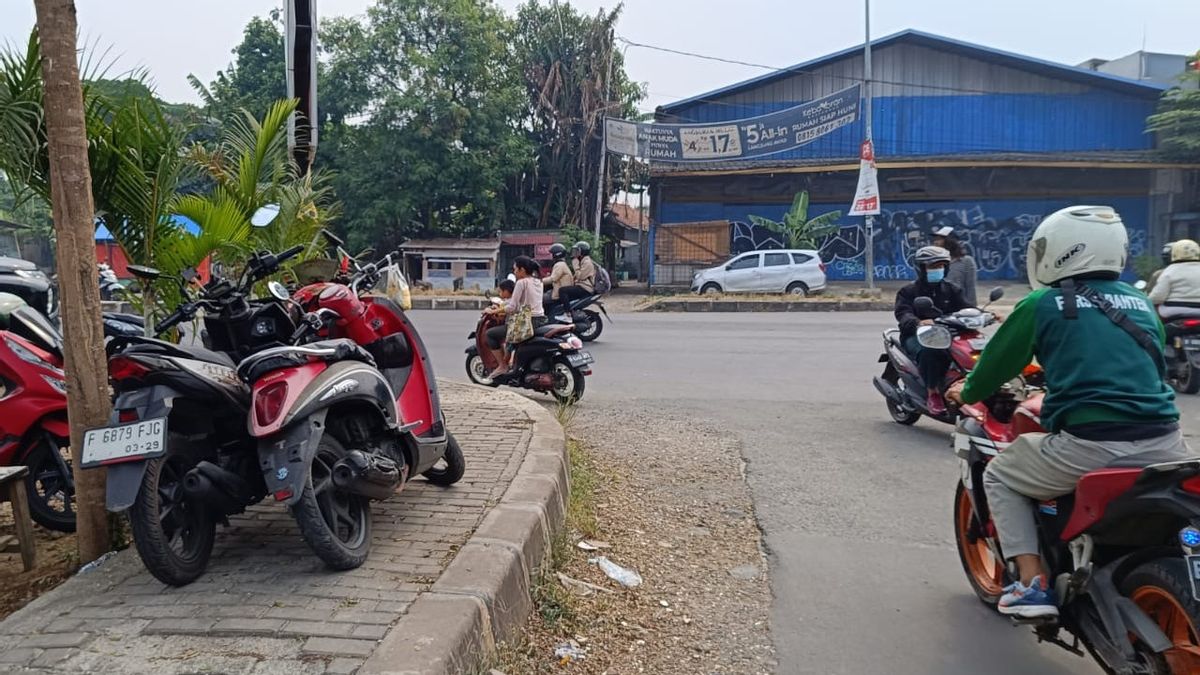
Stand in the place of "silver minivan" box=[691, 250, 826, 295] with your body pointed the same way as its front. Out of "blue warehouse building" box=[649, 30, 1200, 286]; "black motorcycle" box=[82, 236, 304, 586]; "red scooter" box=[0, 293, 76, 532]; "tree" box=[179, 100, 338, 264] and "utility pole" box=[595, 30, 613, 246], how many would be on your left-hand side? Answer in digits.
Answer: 3

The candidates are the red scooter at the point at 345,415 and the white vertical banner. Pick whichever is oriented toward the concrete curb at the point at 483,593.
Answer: the white vertical banner

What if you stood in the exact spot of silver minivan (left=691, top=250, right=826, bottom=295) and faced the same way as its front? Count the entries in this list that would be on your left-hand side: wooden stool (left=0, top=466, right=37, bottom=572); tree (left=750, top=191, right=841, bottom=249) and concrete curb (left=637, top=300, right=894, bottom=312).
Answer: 2

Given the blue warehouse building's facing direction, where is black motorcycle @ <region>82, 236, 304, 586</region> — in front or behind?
in front

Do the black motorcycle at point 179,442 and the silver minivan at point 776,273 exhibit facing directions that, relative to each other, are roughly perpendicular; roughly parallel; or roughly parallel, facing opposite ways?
roughly perpendicular

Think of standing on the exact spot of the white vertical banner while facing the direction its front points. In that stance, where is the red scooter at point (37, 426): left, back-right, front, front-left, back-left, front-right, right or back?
front

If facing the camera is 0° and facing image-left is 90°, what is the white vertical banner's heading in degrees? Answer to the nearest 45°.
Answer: approximately 0°

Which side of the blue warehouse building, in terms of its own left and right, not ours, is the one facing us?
front

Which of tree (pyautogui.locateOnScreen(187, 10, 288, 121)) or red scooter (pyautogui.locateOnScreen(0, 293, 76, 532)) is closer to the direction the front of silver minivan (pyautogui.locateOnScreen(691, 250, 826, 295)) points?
the tree

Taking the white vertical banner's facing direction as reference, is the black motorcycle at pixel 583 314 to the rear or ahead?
ahead

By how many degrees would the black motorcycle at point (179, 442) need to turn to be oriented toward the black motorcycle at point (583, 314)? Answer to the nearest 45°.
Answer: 0° — it already faces it

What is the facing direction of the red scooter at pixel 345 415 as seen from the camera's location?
facing away from the viewer and to the right of the viewer

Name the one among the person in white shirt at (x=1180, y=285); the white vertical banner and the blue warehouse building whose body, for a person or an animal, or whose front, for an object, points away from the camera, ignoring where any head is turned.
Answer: the person in white shirt
